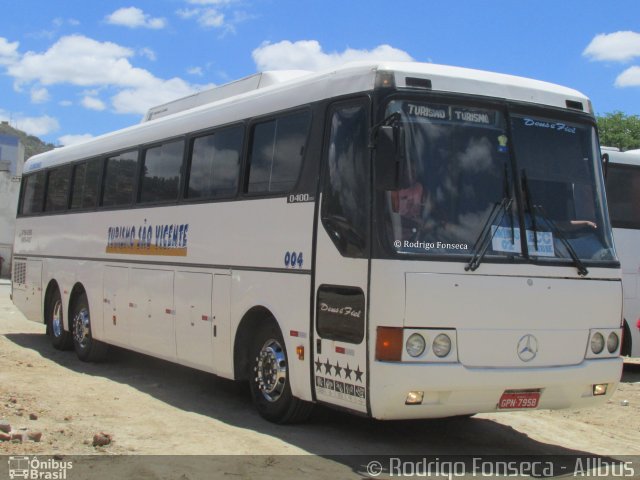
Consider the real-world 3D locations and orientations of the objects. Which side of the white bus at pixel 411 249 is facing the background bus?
left
